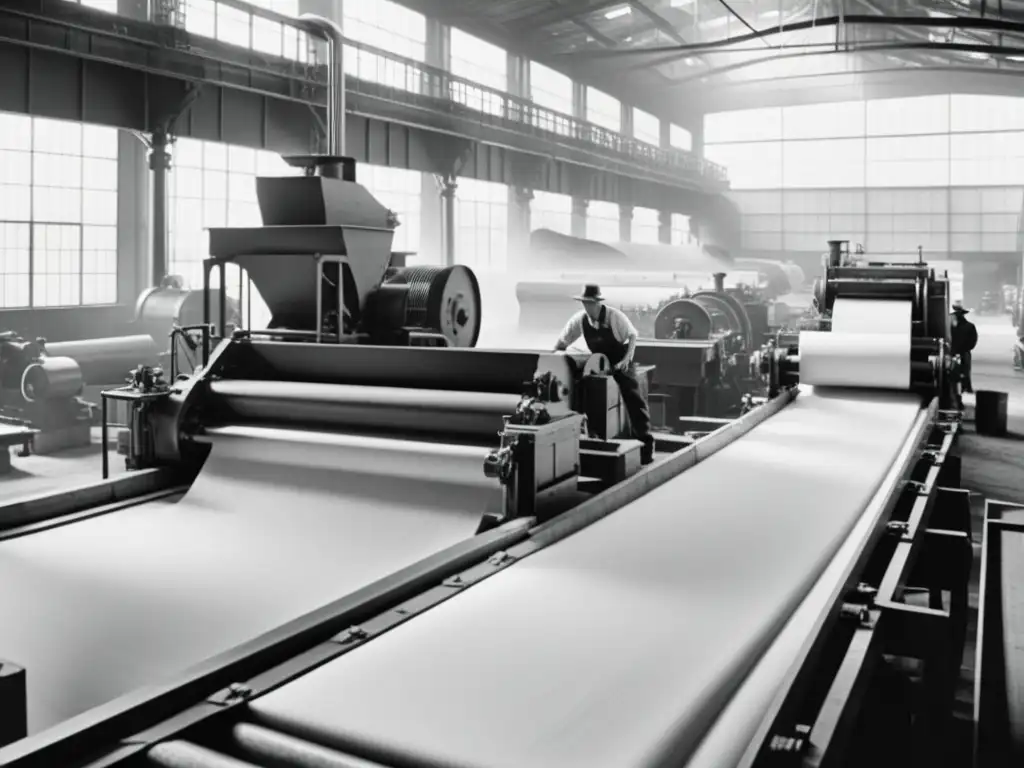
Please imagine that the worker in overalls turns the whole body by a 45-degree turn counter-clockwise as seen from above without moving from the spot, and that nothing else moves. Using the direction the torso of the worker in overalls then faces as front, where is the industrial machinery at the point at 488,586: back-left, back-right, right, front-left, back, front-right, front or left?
front

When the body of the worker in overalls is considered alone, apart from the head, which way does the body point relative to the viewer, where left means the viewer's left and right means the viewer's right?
facing the viewer and to the left of the viewer

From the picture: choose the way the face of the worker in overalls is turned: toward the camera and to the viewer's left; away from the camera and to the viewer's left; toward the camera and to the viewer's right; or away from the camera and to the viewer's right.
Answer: toward the camera and to the viewer's left

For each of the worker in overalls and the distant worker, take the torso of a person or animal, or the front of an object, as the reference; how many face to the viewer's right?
0

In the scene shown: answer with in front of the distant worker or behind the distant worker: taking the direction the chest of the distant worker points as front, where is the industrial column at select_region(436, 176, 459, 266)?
in front

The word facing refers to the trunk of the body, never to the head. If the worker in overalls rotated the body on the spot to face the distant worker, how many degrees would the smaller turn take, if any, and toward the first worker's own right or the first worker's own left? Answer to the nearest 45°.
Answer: approximately 180°

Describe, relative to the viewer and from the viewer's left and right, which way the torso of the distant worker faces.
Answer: facing to the left of the viewer

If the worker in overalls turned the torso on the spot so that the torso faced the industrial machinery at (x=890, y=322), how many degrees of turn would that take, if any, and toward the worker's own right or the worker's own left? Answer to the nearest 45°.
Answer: approximately 180°

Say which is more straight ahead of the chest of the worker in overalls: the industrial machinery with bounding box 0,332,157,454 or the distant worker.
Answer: the industrial machinery

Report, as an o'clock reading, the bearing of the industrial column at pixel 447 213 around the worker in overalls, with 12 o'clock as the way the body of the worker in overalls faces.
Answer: The industrial column is roughly at 4 o'clock from the worker in overalls.
